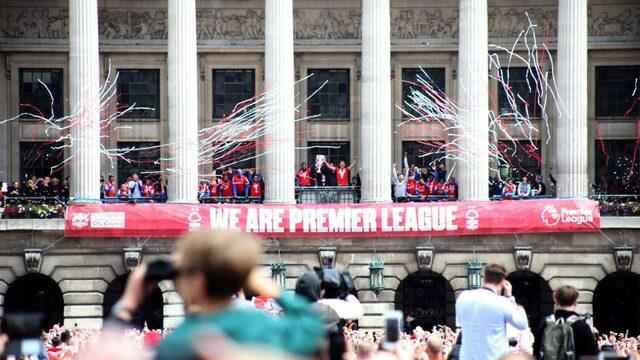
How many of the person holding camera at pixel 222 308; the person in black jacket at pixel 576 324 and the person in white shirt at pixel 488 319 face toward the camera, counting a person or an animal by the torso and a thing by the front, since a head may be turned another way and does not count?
0

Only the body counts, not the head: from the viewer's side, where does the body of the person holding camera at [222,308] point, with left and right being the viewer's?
facing away from the viewer and to the left of the viewer

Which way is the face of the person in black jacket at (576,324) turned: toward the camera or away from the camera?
away from the camera

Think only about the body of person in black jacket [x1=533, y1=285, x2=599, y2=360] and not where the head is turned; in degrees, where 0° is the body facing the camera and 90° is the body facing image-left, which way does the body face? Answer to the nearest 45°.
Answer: approximately 180°

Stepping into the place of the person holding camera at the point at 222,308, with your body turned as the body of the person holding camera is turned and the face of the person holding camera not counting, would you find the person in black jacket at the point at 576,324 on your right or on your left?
on your right
